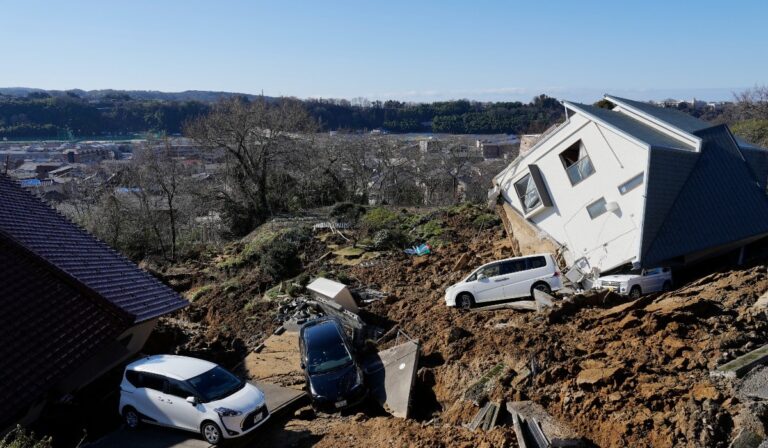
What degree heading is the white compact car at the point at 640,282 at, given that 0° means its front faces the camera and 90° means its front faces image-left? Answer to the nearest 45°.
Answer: approximately 45°

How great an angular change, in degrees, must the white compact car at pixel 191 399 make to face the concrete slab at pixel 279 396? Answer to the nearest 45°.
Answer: approximately 90° to its left

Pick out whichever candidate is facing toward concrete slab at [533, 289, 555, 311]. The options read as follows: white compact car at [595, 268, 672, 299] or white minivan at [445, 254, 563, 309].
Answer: the white compact car

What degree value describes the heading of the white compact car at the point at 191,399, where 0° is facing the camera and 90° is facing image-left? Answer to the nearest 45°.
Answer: approximately 315°

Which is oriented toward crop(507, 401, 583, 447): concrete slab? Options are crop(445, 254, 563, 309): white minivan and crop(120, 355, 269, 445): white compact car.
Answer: the white compact car

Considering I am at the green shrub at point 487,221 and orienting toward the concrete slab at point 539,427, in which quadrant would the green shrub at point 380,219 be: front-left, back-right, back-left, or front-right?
back-right

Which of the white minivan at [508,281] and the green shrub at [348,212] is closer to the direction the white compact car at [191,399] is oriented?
the white minivan

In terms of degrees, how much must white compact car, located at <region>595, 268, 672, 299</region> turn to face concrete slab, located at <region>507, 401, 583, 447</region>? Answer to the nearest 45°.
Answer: approximately 45° to its left

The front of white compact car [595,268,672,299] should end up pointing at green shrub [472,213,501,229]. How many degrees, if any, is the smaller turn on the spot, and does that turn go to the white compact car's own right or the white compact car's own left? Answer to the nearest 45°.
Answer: approximately 90° to the white compact car's own right

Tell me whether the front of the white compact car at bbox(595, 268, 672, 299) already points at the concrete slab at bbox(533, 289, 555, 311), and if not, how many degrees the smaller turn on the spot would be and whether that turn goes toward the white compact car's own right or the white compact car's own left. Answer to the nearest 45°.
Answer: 0° — it already faces it
